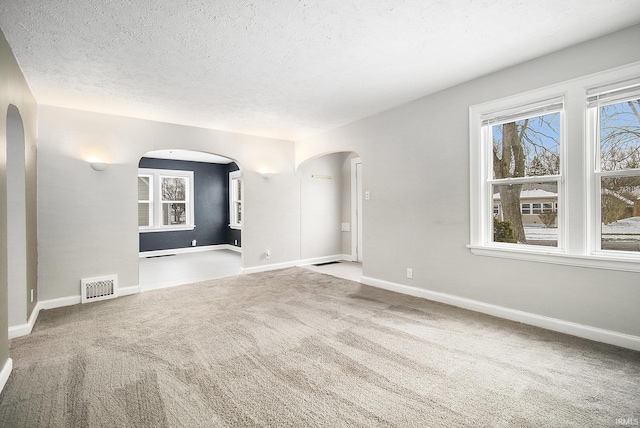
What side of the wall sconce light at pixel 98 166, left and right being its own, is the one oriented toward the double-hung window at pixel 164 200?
back

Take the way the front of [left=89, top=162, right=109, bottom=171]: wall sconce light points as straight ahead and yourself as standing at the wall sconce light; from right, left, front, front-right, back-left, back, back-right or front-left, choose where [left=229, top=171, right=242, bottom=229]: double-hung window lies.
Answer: back-left

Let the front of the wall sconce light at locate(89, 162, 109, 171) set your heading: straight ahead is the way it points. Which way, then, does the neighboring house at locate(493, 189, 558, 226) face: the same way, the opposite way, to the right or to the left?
to the right

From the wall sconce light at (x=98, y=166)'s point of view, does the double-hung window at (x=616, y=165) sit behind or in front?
in front

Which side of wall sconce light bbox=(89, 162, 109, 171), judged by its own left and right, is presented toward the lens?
front

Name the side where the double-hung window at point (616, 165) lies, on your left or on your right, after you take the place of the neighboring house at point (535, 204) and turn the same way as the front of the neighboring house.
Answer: on your left
